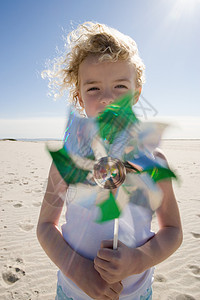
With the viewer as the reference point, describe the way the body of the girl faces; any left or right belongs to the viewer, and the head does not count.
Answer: facing the viewer
